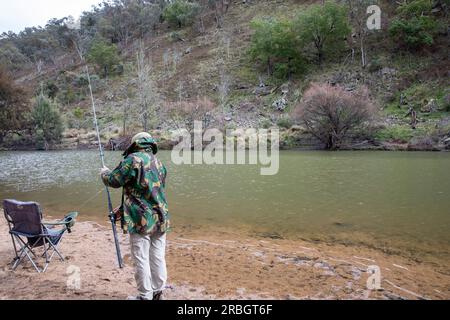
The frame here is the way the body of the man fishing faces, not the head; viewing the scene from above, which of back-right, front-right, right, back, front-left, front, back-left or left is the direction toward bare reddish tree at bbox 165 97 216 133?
front-right

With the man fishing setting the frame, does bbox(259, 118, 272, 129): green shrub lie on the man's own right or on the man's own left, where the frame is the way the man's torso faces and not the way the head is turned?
on the man's own right

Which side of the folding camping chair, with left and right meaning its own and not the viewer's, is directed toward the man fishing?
right

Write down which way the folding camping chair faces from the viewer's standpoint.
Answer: facing away from the viewer and to the right of the viewer

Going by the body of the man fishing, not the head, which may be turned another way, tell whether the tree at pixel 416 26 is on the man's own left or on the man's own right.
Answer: on the man's own right

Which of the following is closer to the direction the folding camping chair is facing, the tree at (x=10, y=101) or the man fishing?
the tree

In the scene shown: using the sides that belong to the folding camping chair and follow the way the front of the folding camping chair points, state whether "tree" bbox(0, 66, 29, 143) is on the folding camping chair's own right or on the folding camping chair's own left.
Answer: on the folding camping chair's own left

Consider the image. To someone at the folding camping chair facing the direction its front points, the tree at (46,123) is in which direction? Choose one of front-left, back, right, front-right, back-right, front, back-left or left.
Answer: front-left

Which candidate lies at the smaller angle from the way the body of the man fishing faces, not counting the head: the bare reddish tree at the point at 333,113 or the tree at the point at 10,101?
the tree

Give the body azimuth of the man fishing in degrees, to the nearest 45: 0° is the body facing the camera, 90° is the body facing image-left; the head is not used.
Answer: approximately 135°

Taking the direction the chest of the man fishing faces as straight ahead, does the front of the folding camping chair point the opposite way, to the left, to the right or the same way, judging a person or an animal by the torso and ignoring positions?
to the right
